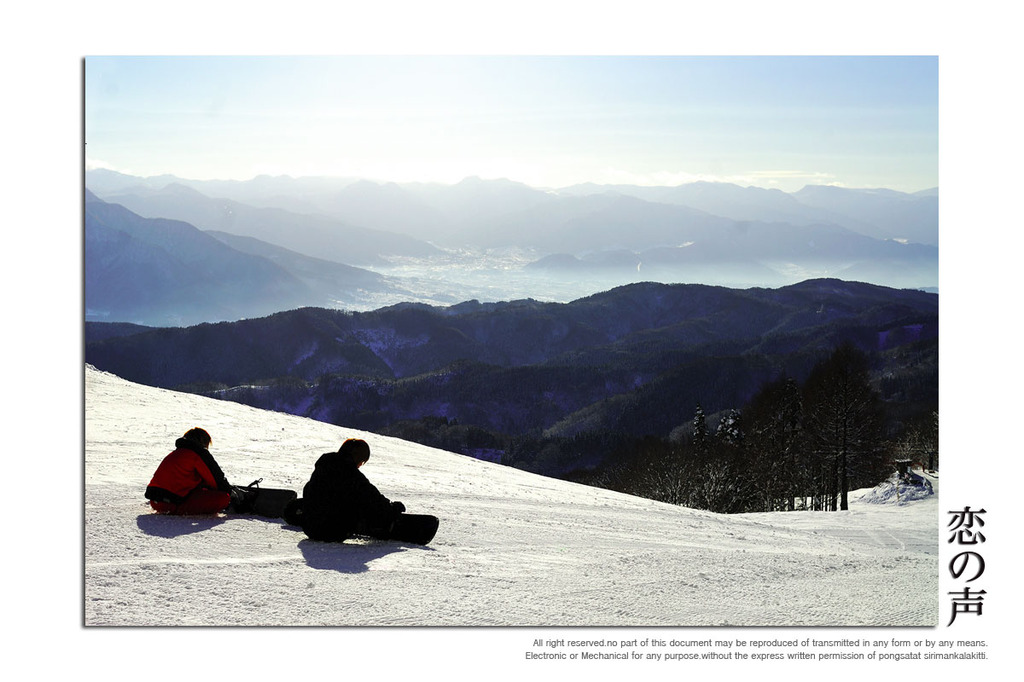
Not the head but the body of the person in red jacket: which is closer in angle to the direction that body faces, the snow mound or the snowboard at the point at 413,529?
the snow mound

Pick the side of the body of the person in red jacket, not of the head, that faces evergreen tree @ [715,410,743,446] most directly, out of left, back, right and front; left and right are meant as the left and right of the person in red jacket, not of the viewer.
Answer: front

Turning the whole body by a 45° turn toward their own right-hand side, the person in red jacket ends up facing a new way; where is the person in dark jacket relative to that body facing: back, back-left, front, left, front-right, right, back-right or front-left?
front-right

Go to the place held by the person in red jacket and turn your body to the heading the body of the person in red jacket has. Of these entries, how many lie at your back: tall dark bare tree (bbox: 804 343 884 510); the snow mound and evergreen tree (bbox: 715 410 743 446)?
0

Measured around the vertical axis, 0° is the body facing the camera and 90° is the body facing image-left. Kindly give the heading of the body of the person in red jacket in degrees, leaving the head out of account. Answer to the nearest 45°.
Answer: approximately 225°

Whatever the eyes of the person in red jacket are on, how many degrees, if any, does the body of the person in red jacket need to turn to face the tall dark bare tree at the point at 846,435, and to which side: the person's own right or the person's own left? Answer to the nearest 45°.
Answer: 0° — they already face it
